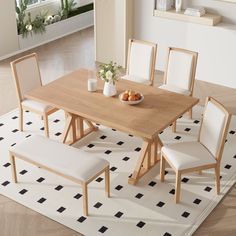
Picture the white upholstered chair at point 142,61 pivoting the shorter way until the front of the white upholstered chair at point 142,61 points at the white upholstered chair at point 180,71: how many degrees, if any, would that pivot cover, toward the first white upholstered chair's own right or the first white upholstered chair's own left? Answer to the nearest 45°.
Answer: approximately 90° to the first white upholstered chair's own left

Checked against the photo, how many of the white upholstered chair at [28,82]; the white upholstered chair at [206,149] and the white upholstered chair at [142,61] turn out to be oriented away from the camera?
0

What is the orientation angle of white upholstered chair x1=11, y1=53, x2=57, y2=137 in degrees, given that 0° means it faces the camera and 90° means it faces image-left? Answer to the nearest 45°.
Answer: approximately 315°

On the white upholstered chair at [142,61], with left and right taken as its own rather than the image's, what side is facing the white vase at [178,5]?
back

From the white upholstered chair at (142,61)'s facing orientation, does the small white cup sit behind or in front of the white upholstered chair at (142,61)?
in front

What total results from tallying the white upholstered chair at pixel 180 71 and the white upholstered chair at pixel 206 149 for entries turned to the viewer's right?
0

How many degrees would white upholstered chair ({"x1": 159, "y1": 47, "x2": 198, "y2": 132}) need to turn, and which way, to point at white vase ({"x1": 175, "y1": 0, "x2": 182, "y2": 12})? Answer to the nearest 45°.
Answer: approximately 135° to its right

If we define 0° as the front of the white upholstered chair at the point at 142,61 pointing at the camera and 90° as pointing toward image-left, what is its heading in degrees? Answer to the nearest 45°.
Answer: approximately 45°

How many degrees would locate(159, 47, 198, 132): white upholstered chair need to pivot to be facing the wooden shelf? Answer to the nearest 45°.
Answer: approximately 135° to its right

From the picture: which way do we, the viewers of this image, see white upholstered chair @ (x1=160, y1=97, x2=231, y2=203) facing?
facing the viewer and to the left of the viewer

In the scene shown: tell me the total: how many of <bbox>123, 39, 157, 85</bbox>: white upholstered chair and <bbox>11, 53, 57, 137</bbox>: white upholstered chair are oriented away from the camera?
0

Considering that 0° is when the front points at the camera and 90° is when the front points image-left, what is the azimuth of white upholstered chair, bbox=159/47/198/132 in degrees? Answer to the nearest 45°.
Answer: approximately 45°

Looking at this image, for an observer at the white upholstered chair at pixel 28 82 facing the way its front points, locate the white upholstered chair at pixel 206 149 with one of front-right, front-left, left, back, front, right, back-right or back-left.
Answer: front

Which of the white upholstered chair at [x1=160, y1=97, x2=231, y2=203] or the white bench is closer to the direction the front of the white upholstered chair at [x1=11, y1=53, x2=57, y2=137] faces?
the white upholstered chair

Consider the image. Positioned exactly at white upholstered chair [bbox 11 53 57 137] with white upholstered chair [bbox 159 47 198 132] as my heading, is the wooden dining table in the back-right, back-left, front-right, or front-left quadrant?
front-right
